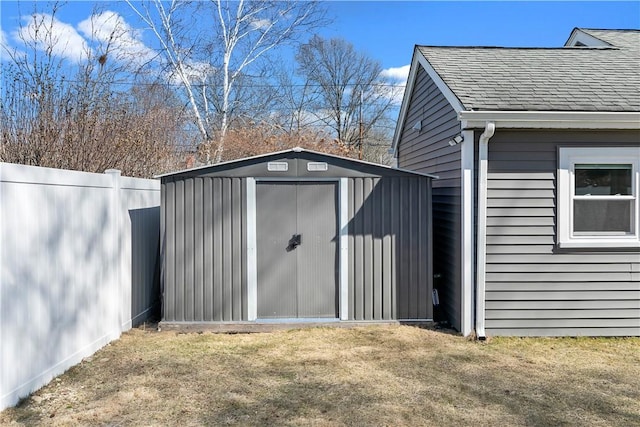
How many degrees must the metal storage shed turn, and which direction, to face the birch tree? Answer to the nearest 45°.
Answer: approximately 180°

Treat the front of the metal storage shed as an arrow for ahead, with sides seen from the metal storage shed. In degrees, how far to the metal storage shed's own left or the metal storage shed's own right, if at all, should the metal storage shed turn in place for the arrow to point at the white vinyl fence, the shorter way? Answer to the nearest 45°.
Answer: approximately 45° to the metal storage shed's own right

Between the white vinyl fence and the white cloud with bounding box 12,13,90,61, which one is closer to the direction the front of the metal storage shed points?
the white vinyl fence

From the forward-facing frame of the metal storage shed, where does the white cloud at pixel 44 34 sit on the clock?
The white cloud is roughly at 4 o'clock from the metal storage shed.

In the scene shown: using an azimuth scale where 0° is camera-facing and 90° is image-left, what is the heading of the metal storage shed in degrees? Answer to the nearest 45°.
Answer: approximately 0°

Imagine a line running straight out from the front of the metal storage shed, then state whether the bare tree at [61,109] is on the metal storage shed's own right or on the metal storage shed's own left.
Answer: on the metal storage shed's own right

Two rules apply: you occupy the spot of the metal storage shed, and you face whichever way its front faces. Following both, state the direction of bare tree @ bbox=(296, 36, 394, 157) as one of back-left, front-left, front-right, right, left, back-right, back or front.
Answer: back

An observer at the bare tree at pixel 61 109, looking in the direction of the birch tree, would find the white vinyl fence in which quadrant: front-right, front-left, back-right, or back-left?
back-right
